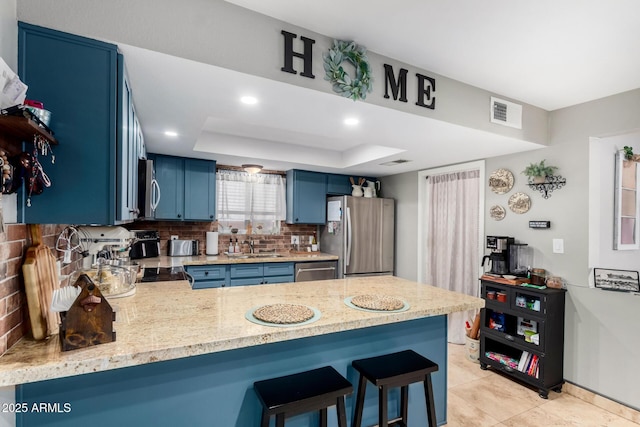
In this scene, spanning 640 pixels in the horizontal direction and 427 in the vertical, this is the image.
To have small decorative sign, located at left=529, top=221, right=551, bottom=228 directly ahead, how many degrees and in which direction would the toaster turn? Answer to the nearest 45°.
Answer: approximately 45° to its left

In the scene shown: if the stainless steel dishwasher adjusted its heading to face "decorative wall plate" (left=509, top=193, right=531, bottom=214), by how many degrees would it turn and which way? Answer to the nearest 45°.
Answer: approximately 45° to its left

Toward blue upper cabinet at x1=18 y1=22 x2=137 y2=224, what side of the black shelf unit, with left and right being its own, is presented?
front

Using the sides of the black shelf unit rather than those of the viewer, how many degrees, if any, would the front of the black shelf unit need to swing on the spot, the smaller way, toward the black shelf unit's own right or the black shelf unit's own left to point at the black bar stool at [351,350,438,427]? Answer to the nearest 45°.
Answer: approximately 45° to the black shelf unit's own left

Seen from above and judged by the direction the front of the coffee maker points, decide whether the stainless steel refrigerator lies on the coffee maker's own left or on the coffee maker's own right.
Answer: on the coffee maker's own right

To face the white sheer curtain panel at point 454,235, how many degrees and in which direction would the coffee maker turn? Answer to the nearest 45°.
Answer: approximately 90° to its right

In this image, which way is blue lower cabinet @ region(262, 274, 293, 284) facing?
toward the camera

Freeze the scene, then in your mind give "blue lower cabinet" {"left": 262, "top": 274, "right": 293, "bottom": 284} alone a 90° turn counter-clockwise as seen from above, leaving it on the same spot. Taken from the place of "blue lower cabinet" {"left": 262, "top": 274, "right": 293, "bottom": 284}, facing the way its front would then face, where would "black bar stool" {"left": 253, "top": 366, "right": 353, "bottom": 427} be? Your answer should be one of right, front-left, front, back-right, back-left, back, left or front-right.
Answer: right

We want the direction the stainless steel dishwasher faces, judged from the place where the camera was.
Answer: facing the viewer

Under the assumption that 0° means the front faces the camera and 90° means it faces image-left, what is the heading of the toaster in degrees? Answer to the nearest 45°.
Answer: approximately 0°

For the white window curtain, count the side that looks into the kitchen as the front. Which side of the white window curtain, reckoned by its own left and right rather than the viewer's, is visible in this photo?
front

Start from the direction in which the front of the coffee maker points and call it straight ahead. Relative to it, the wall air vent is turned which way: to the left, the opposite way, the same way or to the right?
to the left

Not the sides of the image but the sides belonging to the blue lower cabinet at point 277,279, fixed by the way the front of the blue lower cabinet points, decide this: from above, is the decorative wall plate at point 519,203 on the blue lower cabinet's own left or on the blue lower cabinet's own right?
on the blue lower cabinet's own left

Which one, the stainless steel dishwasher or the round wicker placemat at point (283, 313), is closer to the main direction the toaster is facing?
the round wicker placemat

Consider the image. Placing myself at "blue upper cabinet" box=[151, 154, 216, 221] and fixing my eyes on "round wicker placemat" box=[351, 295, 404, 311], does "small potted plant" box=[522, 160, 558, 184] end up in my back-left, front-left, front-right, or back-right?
front-left

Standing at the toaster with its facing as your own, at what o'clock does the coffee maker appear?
The coffee maker is roughly at 10 o'clock from the toaster.

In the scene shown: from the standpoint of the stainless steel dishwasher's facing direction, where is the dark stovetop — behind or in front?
in front

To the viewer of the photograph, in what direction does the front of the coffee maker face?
facing the viewer and to the left of the viewer
